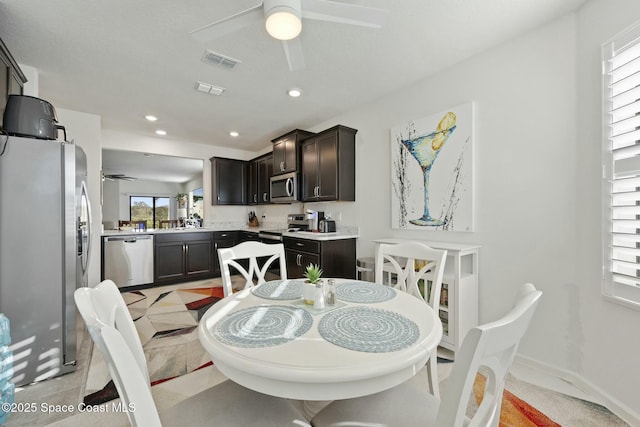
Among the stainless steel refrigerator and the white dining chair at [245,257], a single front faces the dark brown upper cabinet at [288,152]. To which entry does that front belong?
the stainless steel refrigerator

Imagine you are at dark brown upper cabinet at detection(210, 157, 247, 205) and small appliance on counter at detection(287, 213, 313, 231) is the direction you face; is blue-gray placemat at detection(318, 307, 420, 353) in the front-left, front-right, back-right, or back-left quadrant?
front-right

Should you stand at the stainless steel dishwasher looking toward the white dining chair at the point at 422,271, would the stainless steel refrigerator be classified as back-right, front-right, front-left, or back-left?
front-right

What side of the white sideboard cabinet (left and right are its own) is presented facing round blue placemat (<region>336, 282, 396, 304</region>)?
front

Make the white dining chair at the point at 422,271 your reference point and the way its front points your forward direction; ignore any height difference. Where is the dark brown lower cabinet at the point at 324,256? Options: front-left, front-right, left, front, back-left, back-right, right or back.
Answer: right

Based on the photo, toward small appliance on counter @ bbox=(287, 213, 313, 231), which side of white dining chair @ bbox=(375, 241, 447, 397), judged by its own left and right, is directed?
right

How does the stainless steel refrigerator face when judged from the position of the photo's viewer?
facing to the right of the viewer

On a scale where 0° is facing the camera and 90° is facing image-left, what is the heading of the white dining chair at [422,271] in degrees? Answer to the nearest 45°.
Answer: approximately 45°

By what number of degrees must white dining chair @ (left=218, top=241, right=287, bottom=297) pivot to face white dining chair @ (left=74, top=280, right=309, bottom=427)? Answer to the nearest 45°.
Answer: approximately 45° to its right

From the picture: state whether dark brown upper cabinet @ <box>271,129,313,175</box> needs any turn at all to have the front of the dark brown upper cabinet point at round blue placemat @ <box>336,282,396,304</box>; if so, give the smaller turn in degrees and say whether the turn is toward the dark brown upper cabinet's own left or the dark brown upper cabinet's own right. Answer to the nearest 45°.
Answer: approximately 45° to the dark brown upper cabinet's own left

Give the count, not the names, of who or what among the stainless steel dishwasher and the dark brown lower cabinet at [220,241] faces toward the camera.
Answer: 2

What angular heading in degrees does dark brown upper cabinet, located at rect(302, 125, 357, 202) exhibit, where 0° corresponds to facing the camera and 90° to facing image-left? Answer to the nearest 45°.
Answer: approximately 45°

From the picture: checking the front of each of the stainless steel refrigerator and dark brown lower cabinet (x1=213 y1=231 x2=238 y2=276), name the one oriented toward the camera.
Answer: the dark brown lower cabinet

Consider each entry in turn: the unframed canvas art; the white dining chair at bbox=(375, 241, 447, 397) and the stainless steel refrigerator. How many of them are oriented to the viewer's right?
1

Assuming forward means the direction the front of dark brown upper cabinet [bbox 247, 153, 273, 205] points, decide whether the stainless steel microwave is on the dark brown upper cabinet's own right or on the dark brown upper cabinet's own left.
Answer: on the dark brown upper cabinet's own left

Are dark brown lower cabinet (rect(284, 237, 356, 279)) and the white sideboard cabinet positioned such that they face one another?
no

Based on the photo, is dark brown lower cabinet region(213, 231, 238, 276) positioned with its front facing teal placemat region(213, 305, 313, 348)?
yes
